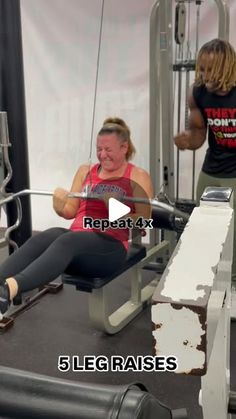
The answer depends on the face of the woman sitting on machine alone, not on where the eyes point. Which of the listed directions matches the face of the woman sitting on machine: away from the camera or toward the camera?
toward the camera

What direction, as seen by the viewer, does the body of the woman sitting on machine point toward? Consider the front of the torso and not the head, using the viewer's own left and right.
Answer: facing the viewer and to the left of the viewer

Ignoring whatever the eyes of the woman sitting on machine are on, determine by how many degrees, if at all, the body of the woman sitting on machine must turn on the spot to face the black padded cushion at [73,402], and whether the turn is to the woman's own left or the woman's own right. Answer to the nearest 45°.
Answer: approximately 45° to the woman's own left
